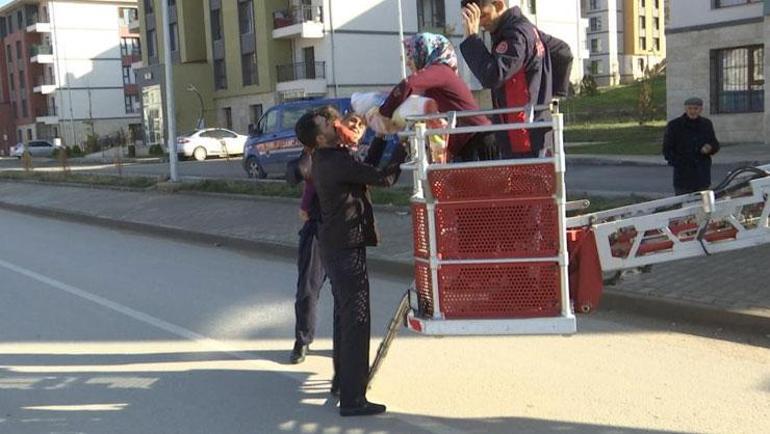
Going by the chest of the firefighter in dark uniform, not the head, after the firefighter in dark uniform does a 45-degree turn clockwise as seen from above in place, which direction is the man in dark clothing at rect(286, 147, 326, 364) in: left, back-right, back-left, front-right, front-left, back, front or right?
front

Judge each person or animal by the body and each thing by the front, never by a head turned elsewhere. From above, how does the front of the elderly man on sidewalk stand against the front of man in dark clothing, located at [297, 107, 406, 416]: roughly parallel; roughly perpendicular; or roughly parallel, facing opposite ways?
roughly perpendicular

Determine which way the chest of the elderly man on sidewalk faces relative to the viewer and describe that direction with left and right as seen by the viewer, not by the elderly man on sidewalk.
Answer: facing the viewer

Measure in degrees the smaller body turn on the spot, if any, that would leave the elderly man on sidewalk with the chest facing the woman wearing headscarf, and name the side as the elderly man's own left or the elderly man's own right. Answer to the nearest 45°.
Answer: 0° — they already face them

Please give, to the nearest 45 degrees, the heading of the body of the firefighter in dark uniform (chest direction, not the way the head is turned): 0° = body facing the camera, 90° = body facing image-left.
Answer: approximately 90°

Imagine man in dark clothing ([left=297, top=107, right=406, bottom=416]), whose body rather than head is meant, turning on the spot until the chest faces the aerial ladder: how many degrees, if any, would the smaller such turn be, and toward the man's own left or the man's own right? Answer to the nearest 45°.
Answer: approximately 45° to the man's own right

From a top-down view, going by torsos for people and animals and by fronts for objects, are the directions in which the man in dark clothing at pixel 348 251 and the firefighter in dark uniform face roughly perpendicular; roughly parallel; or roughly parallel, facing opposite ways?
roughly parallel, facing opposite ways

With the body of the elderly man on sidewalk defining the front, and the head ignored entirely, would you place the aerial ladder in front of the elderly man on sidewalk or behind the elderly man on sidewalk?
in front

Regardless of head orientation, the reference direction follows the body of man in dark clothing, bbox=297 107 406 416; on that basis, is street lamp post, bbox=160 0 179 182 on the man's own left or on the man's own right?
on the man's own left

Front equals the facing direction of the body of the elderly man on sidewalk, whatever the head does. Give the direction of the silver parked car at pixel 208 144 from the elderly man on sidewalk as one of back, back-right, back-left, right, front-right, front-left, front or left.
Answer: back-right

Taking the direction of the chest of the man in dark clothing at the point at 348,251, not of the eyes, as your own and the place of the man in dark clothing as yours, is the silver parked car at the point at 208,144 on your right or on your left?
on your left

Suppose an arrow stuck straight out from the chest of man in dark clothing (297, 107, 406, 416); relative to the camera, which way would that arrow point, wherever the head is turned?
to the viewer's right

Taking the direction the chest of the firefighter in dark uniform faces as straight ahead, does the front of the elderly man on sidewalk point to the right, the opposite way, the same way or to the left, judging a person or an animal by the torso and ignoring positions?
to the left
